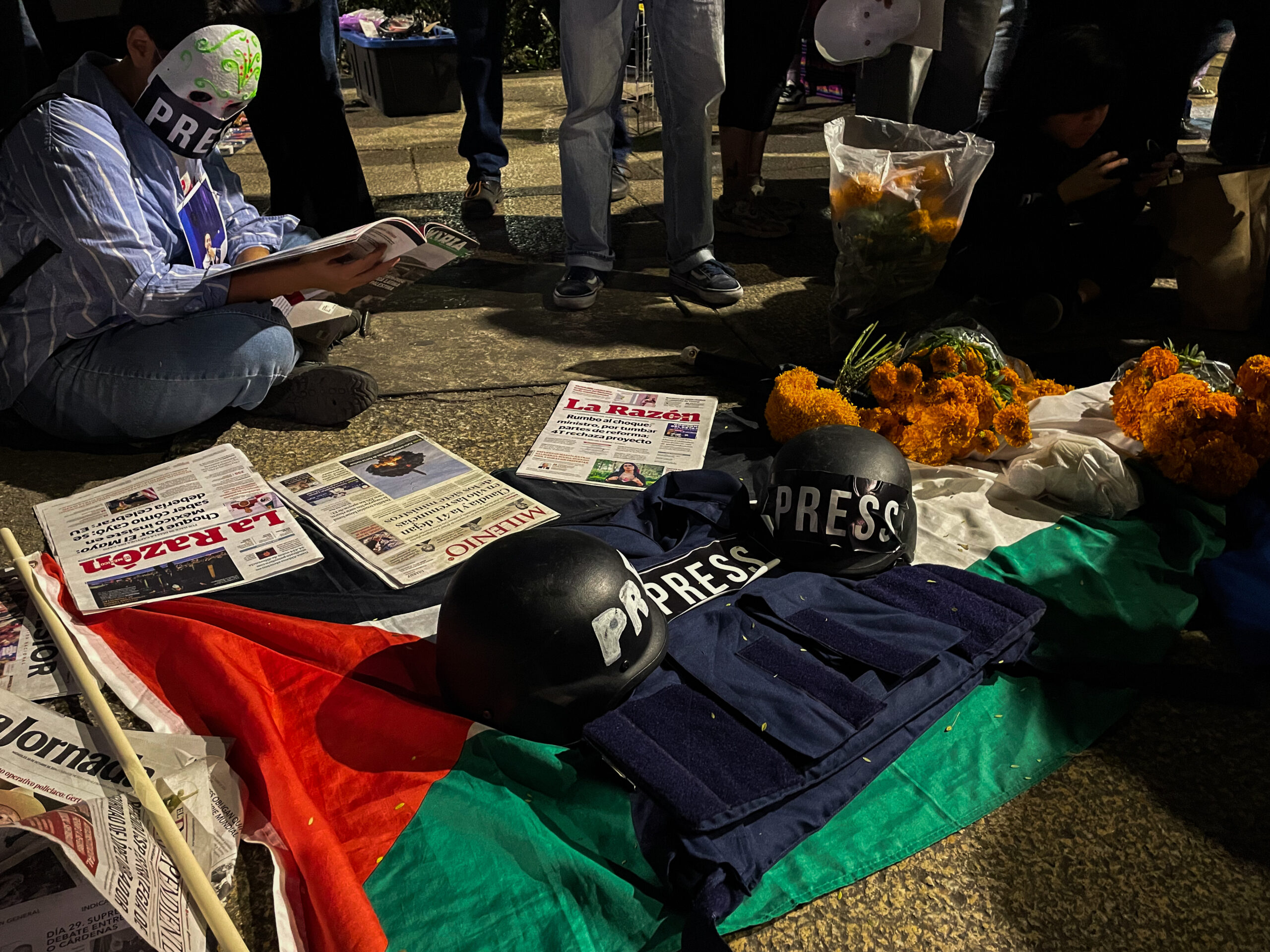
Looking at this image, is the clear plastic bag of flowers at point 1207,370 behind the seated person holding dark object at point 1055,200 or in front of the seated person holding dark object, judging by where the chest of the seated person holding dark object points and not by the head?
in front

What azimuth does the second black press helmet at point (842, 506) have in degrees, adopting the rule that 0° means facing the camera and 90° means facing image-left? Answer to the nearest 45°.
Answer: approximately 0°

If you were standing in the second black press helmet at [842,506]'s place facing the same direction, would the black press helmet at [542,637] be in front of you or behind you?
in front

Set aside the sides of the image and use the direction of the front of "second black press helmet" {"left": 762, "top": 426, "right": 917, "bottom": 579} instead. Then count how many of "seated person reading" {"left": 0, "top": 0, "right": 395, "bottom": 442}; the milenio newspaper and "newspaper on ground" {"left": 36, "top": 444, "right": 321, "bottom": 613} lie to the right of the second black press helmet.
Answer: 3

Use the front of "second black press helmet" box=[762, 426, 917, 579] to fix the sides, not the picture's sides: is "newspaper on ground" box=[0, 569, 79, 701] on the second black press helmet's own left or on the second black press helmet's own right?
on the second black press helmet's own right

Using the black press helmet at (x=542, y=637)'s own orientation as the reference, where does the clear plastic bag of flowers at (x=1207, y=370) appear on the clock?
The clear plastic bag of flowers is roughly at 11 o'clock from the black press helmet.

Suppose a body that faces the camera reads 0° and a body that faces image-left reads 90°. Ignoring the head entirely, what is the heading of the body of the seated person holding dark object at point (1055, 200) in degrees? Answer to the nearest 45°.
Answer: approximately 315°

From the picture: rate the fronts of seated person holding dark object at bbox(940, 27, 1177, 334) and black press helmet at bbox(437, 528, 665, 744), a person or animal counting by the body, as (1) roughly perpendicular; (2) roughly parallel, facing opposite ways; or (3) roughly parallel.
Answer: roughly perpendicular

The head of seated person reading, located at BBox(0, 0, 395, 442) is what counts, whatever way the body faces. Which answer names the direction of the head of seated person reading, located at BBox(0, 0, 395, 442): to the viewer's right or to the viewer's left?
to the viewer's right

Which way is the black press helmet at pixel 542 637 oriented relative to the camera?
to the viewer's right

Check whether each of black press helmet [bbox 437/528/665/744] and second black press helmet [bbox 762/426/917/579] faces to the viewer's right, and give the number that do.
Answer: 1

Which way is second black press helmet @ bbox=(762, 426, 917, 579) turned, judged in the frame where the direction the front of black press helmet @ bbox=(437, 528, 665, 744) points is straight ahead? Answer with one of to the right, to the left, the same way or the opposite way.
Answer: to the right
